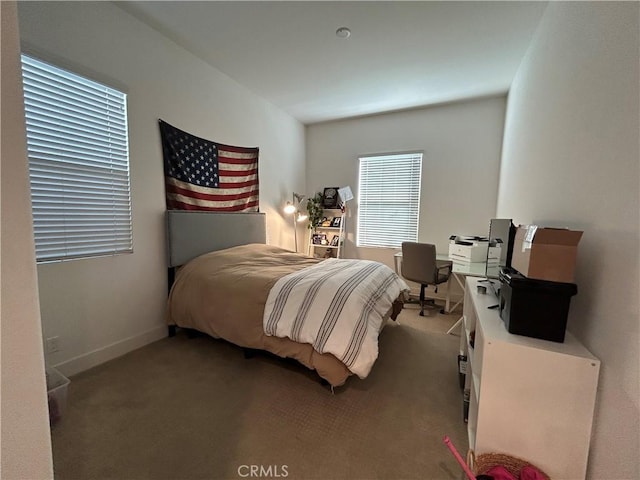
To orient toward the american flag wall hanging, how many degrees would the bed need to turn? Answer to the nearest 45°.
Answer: approximately 180°

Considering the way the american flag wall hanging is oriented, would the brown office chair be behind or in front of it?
in front

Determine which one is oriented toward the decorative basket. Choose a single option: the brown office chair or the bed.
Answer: the bed

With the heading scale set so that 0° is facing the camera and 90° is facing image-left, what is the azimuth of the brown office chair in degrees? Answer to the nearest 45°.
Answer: approximately 225°

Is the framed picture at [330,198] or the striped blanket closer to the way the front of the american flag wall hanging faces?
the striped blanket

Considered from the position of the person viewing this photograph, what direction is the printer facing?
facing the viewer and to the left of the viewer

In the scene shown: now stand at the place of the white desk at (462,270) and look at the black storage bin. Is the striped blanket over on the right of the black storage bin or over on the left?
right

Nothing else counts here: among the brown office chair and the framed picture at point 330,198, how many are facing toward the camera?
1

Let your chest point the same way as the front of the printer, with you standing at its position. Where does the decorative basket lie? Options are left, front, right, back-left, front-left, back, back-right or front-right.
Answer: front-left

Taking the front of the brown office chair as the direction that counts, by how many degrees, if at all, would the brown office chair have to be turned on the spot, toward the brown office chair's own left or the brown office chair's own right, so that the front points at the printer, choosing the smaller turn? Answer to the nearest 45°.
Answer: approximately 45° to the brown office chair's own right

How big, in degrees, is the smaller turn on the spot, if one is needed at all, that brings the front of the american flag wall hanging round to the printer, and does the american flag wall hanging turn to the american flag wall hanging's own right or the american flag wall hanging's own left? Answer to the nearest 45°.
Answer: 0° — it already faces it

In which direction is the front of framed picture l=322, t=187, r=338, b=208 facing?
toward the camera

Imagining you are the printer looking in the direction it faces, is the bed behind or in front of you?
in front

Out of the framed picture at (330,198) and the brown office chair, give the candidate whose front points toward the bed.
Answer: the framed picture

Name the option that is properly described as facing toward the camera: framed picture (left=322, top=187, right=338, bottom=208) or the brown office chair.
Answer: the framed picture

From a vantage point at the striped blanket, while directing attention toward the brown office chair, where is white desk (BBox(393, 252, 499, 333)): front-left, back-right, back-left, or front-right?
front-right

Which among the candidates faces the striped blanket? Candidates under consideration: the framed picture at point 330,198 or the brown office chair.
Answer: the framed picture

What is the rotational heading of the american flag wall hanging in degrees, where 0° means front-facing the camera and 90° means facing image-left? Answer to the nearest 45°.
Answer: approximately 315°
